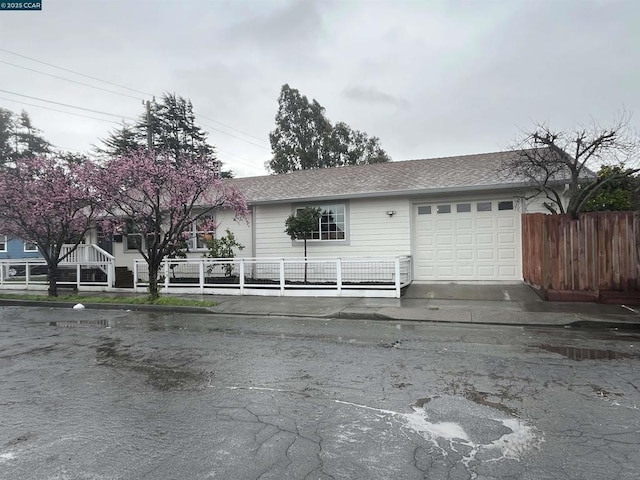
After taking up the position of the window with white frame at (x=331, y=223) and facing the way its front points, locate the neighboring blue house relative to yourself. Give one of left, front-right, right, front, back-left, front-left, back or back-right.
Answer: back-right

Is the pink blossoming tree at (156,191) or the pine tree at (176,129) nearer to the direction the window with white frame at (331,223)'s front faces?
the pink blossoming tree

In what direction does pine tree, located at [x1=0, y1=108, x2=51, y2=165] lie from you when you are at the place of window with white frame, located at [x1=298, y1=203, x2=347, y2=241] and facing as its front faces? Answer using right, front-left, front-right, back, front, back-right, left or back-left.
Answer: back-right

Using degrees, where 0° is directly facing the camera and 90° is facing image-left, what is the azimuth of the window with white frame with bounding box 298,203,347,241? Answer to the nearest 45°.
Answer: approximately 0°

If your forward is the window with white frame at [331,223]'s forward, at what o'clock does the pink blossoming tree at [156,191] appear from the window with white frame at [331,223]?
The pink blossoming tree is roughly at 2 o'clock from the window with white frame.

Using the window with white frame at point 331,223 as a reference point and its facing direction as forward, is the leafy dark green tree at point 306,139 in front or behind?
behind

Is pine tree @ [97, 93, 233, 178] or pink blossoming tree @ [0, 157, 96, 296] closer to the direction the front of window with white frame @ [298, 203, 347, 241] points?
the pink blossoming tree

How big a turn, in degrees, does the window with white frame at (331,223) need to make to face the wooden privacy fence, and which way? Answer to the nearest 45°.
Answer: approximately 45° to its left

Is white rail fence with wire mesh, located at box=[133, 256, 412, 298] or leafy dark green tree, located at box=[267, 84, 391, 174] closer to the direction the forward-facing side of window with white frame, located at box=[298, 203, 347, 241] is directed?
the white rail fence with wire mesh

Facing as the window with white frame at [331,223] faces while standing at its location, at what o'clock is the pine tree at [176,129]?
The pine tree is roughly at 5 o'clock from the window with white frame.

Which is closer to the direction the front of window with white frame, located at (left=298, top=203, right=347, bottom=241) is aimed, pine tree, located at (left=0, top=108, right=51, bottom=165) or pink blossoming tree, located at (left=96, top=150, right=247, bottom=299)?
the pink blossoming tree
